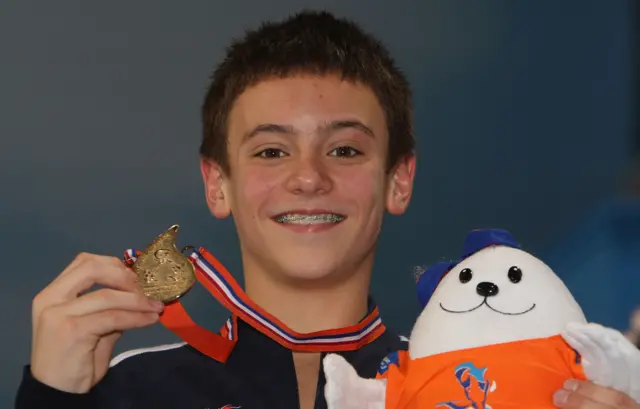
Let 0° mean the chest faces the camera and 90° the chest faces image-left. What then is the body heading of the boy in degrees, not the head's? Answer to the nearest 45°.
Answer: approximately 0°
